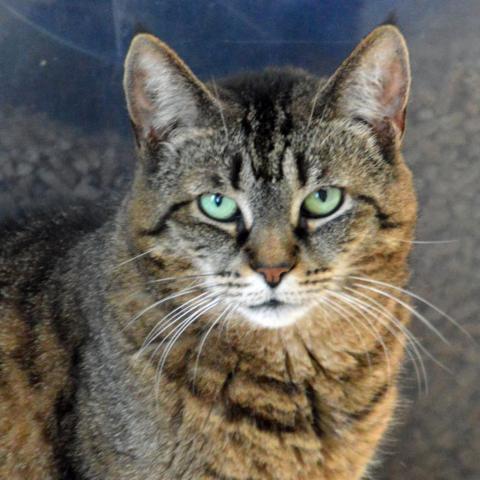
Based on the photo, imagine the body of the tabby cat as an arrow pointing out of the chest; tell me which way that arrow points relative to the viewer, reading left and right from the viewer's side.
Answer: facing the viewer and to the right of the viewer
